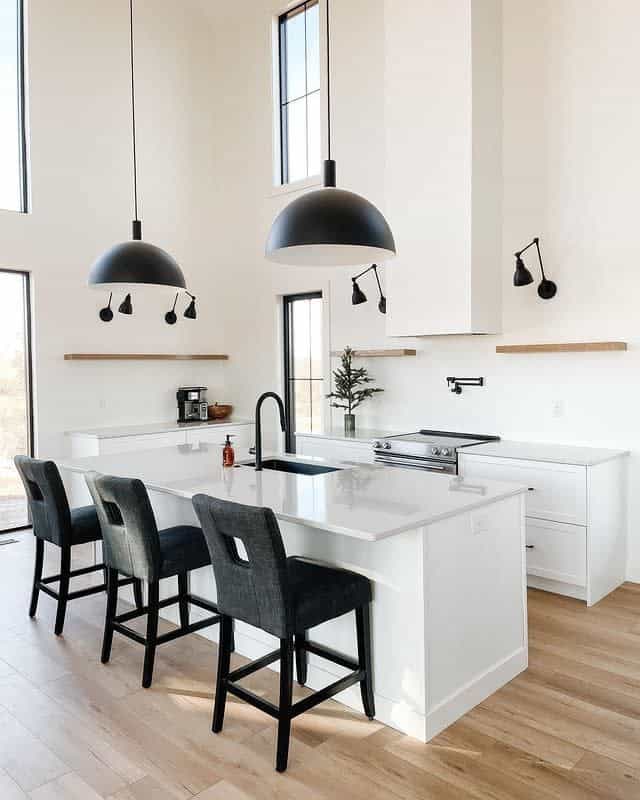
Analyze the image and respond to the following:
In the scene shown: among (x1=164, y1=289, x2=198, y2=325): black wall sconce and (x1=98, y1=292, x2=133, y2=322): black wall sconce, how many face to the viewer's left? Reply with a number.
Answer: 0

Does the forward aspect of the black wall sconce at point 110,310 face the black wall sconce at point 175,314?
no

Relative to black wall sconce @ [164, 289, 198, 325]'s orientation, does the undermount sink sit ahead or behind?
ahead

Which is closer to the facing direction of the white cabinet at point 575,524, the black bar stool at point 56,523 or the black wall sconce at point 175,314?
the black bar stool

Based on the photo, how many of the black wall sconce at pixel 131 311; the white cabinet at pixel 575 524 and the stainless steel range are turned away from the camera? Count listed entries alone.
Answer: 0

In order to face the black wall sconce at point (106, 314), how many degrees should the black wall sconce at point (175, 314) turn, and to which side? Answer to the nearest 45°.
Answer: approximately 90° to its right

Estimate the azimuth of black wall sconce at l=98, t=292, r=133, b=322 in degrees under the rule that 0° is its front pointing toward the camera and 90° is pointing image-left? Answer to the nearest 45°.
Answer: approximately 315°

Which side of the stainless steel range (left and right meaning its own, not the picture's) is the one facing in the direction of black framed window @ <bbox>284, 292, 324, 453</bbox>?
right

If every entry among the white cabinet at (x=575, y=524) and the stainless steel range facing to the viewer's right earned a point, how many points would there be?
0

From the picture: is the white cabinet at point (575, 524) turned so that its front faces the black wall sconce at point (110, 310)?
no
